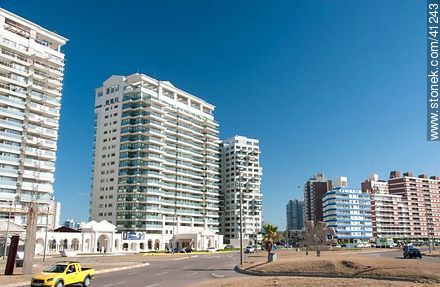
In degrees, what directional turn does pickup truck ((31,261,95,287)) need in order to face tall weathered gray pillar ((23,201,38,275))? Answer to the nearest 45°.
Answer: approximately 135° to its right
